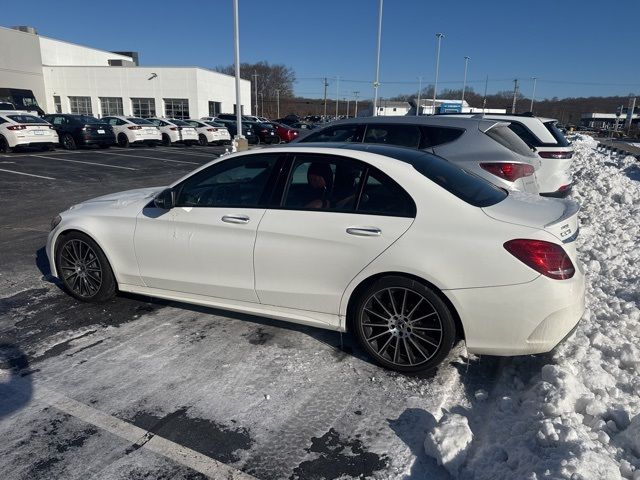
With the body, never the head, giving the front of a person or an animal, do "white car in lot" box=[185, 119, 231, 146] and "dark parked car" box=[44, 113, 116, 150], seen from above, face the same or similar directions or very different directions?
same or similar directions

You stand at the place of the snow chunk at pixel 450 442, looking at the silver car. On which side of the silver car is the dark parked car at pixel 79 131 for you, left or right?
left

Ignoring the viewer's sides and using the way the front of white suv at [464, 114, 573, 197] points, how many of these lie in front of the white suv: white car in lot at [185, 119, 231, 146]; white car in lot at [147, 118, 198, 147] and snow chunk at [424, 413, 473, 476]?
2

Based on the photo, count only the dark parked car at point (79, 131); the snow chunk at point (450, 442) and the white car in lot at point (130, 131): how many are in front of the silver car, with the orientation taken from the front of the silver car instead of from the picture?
2

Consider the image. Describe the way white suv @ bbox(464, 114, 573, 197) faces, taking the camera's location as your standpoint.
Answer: facing away from the viewer and to the left of the viewer

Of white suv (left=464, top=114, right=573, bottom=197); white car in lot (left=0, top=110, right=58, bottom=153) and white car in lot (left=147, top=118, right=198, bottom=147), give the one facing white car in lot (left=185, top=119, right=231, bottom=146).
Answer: the white suv

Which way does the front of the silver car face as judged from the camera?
facing away from the viewer and to the left of the viewer

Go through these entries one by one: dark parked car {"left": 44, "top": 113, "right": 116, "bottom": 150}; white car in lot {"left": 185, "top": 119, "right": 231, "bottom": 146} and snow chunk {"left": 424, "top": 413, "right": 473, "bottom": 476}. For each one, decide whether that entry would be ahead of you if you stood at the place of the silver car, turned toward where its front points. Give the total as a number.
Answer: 2

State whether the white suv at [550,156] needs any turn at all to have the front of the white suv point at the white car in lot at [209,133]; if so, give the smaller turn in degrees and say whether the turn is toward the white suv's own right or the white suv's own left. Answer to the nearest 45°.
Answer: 0° — it already faces it
